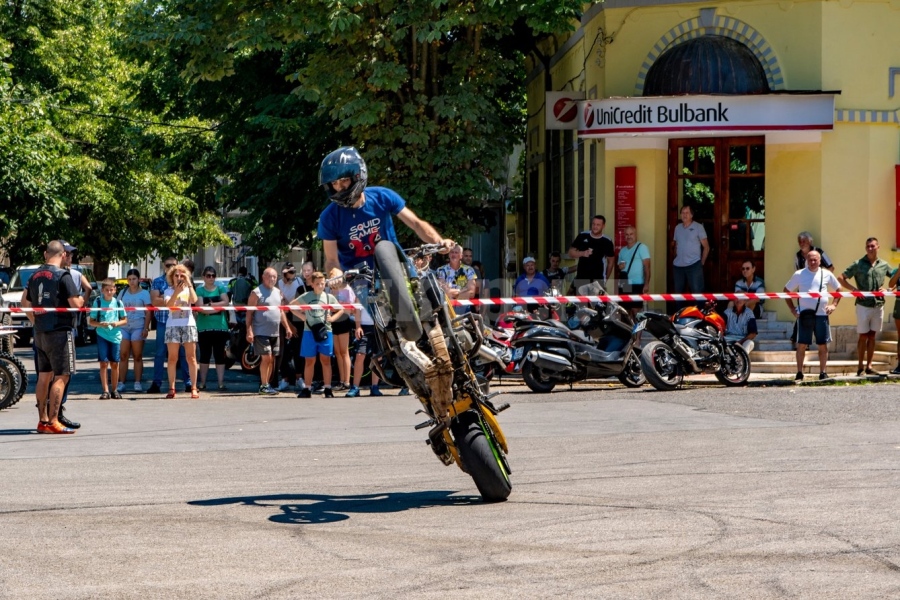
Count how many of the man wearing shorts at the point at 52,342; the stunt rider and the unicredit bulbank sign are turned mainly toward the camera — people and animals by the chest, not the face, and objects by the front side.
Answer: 2

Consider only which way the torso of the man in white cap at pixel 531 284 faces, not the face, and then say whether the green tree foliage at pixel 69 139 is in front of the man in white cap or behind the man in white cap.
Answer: behind

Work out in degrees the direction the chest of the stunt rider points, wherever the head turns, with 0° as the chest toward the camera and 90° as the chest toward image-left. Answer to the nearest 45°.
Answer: approximately 0°

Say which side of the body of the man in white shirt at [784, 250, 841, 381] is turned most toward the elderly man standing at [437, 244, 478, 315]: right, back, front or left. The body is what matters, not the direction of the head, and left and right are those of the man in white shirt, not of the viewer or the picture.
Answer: right

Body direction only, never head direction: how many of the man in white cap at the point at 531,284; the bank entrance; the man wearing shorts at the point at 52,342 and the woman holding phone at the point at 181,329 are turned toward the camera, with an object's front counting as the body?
3

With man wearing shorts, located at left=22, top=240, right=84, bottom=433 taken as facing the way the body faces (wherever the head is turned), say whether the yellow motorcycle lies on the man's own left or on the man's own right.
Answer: on the man's own right
